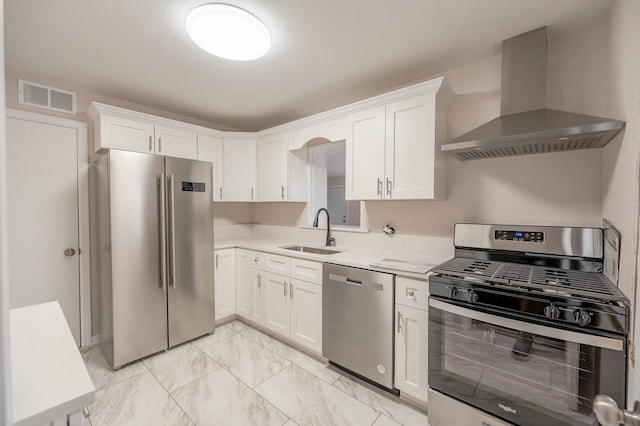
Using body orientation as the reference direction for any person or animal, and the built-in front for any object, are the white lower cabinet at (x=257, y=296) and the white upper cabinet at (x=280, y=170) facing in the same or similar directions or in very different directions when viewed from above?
same or similar directions

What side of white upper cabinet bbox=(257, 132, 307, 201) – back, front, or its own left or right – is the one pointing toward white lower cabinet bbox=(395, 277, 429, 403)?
left

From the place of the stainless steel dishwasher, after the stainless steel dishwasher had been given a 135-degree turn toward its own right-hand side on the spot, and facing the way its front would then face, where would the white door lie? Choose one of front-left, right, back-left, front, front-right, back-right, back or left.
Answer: left

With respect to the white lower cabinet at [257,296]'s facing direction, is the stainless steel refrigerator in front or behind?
in front

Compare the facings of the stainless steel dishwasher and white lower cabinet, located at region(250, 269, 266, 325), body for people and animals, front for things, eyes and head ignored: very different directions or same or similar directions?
same or similar directions

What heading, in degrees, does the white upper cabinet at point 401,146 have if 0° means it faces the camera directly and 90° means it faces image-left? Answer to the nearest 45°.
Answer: approximately 45°

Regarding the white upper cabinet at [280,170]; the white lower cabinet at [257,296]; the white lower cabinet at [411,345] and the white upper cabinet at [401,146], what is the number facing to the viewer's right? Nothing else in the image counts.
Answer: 0

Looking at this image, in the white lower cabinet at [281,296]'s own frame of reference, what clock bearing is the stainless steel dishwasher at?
The stainless steel dishwasher is roughly at 9 o'clock from the white lower cabinet.

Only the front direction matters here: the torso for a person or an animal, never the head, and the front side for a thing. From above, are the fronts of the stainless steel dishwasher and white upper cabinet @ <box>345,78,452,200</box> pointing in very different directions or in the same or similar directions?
same or similar directions

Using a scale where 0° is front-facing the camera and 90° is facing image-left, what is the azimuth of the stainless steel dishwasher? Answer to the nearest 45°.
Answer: approximately 45°

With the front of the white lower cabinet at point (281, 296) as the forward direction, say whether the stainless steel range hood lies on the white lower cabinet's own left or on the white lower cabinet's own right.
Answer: on the white lower cabinet's own left
